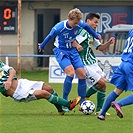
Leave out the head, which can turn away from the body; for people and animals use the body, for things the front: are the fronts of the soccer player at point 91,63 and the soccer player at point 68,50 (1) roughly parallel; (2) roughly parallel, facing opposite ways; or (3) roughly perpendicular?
roughly parallel
